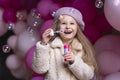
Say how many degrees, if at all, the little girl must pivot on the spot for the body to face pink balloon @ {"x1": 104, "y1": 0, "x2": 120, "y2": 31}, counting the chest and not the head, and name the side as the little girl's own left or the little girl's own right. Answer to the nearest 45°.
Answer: approximately 90° to the little girl's own left

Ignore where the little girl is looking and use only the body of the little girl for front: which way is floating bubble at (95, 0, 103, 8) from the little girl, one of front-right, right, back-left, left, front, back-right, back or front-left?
back-left

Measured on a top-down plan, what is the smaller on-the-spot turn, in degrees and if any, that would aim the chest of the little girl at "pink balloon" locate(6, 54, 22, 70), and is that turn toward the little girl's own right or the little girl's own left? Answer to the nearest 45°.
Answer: approximately 135° to the little girl's own right

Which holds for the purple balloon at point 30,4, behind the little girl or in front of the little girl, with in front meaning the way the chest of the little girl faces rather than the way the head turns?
behind

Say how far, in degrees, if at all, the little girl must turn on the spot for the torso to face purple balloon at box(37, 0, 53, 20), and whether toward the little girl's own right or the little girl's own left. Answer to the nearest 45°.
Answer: approximately 180°

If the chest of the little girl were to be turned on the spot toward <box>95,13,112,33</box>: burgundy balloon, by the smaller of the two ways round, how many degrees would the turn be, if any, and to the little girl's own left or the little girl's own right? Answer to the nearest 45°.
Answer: approximately 135° to the little girl's own left

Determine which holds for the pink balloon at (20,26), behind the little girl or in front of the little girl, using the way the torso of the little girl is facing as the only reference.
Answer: behind

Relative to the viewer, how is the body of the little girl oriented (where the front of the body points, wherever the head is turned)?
toward the camera
